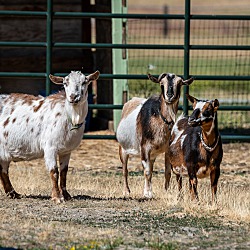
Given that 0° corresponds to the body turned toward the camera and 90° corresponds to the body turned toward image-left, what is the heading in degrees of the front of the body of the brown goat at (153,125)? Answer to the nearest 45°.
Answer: approximately 315°

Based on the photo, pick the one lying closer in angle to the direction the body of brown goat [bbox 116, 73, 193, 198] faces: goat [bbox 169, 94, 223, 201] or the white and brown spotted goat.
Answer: the goat

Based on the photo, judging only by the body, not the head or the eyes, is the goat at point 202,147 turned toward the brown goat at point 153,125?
no

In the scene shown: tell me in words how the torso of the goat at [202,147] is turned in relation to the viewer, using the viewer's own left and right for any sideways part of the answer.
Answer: facing the viewer and to the right of the viewer

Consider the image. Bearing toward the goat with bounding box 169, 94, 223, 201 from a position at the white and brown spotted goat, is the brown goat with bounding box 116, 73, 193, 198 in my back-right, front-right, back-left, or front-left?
front-left

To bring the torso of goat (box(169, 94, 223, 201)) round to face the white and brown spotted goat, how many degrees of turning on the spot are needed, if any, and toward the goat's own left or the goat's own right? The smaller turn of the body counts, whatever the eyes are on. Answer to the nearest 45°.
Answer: approximately 135° to the goat's own right

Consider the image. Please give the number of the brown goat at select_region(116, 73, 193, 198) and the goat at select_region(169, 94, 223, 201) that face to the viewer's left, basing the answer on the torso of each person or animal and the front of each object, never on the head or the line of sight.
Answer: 0

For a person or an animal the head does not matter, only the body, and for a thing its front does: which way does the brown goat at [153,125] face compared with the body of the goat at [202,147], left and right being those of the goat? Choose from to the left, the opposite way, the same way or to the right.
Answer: the same way

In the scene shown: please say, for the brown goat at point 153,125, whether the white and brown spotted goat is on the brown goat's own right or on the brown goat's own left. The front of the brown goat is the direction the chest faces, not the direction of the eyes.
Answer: on the brown goat's own right

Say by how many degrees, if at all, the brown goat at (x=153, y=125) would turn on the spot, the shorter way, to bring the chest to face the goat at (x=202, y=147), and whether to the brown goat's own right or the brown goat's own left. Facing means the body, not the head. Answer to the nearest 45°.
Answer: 0° — it already faces it

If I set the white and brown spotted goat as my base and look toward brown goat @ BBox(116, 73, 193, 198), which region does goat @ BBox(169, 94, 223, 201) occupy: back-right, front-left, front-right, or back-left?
front-right
